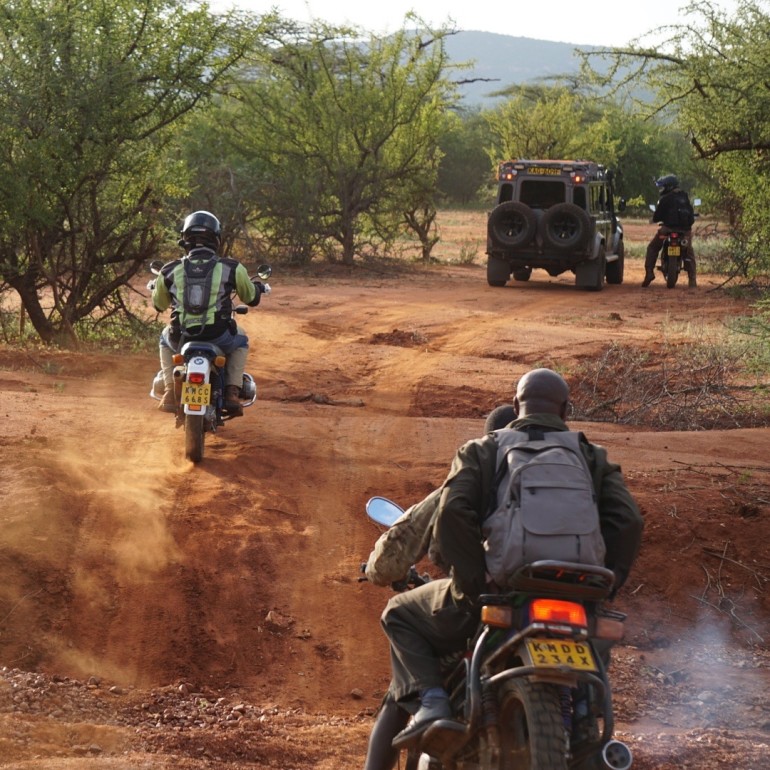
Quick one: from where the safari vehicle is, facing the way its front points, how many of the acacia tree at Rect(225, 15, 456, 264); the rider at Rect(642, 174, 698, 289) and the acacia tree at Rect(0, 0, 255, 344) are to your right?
1

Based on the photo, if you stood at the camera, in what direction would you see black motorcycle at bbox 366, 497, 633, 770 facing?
facing away from the viewer and to the left of the viewer

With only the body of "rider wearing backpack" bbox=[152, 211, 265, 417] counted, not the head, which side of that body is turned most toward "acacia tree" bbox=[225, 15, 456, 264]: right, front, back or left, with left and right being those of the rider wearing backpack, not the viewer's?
front

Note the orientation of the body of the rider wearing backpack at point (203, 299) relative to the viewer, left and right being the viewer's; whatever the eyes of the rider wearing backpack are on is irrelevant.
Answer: facing away from the viewer

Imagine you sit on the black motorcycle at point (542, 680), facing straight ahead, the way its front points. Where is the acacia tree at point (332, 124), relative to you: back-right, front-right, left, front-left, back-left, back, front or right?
front-right

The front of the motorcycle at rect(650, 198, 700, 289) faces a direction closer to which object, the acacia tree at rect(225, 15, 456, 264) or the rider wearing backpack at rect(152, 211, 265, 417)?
the acacia tree

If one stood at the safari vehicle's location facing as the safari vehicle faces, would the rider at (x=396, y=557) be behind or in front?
behind

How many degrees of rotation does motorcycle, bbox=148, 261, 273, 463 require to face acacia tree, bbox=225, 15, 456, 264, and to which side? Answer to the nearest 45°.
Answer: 0° — it already faces it

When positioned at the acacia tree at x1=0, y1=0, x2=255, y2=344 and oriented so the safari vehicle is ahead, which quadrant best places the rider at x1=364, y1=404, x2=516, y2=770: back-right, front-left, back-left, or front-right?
back-right

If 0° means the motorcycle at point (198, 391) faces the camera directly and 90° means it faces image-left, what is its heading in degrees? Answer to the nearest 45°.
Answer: approximately 180°

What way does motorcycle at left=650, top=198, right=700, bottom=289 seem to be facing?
away from the camera

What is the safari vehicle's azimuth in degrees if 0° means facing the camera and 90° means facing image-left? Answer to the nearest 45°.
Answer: approximately 180°

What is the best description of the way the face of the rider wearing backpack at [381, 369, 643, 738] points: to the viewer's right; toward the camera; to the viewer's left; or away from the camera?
away from the camera

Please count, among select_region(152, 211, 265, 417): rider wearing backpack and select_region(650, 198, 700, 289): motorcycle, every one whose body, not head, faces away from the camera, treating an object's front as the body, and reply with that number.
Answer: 2
